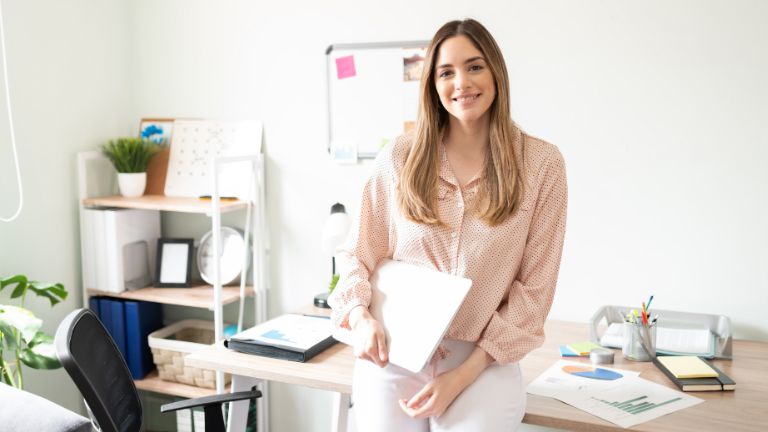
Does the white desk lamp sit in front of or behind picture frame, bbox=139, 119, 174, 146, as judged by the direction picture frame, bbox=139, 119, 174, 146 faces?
in front

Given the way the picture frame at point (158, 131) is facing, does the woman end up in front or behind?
in front

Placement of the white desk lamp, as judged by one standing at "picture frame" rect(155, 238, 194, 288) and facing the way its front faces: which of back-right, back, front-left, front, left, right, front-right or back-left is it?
front-left

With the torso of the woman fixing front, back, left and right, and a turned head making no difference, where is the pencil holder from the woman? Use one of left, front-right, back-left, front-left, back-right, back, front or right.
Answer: back-left

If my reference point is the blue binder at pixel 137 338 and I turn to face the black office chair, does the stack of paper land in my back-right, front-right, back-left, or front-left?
front-left

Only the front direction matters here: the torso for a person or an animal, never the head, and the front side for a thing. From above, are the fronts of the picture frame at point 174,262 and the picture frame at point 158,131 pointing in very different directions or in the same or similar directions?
same or similar directions

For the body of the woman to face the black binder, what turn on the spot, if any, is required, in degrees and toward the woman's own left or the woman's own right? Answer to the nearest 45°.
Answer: approximately 135° to the woman's own right

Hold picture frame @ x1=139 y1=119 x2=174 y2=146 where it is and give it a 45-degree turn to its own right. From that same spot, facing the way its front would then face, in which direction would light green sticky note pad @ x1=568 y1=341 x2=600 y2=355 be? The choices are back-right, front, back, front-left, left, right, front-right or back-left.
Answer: left

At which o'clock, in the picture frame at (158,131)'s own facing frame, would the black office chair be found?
The black office chair is roughly at 12 o'clock from the picture frame.

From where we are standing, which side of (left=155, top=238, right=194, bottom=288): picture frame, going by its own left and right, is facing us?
front

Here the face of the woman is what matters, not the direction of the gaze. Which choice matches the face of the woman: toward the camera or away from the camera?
toward the camera

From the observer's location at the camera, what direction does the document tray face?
facing the viewer
